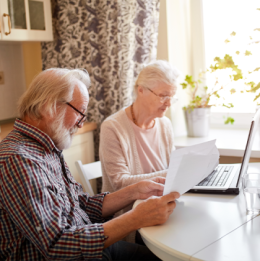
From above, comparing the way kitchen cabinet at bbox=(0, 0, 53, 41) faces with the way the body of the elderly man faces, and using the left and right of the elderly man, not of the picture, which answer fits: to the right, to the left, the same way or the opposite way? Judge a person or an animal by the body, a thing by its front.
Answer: to the right

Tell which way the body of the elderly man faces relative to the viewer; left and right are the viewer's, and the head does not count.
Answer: facing to the right of the viewer

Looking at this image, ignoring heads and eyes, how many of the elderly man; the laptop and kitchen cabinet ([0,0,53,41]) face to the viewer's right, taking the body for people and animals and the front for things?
1

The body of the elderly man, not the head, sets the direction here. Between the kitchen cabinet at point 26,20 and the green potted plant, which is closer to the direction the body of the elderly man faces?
the green potted plant

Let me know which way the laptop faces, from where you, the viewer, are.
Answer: facing to the left of the viewer

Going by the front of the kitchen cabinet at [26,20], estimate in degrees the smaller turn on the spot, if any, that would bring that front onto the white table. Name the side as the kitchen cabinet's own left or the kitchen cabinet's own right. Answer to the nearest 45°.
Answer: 0° — it already faces it

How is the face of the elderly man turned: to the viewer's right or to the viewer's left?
to the viewer's right

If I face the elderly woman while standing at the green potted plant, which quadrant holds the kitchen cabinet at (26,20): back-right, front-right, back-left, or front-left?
front-right

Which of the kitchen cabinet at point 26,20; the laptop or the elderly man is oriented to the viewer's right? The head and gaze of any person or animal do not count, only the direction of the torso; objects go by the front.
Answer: the elderly man

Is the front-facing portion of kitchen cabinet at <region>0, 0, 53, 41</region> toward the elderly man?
yes

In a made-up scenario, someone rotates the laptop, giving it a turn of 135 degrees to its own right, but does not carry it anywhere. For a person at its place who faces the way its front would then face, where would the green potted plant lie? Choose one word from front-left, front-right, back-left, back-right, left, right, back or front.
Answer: front-left

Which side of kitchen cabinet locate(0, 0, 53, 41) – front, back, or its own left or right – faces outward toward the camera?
front

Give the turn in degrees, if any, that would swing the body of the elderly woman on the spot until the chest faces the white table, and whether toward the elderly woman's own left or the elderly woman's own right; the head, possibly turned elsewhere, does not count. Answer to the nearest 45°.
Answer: approximately 45° to the elderly woman's own right

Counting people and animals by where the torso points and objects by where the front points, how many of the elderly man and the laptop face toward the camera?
0
